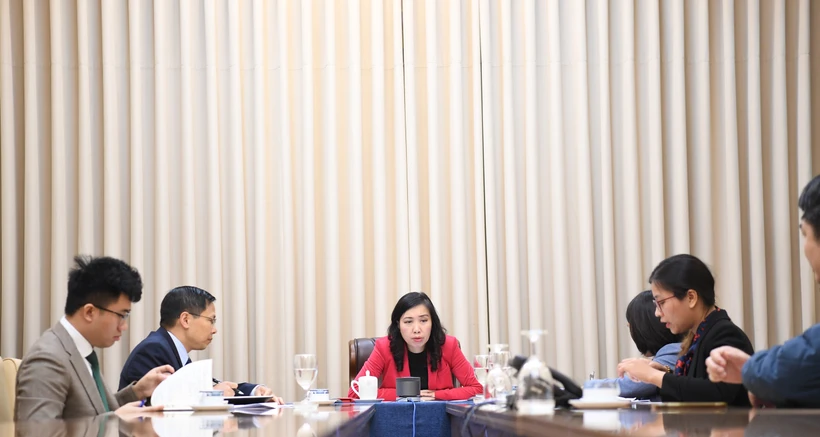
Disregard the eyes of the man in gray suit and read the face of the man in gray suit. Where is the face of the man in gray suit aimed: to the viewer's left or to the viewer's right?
to the viewer's right

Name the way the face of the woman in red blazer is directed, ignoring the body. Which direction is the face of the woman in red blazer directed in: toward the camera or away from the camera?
toward the camera

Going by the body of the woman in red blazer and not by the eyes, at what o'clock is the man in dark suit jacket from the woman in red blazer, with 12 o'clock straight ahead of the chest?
The man in dark suit jacket is roughly at 2 o'clock from the woman in red blazer.

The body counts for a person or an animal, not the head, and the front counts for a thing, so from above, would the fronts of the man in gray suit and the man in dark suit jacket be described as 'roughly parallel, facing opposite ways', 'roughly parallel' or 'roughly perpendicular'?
roughly parallel

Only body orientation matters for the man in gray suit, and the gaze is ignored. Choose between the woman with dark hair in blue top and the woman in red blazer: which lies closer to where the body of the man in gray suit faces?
the woman with dark hair in blue top

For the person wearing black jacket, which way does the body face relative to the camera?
to the viewer's left

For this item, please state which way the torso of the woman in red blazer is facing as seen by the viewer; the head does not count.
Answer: toward the camera

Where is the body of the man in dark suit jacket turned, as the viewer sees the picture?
to the viewer's right

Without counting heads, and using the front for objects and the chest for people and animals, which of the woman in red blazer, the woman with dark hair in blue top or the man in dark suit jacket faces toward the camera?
the woman in red blazer

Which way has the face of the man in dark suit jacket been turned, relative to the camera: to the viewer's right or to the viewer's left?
to the viewer's right

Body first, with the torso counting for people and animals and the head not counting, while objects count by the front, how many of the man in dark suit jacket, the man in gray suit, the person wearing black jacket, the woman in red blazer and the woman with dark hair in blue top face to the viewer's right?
2

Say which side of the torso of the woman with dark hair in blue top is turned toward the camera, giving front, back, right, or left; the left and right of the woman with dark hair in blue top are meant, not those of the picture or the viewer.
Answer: left

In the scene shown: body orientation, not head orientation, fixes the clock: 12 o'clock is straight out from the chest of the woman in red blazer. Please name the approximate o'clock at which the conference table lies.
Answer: The conference table is roughly at 12 o'clock from the woman in red blazer.
